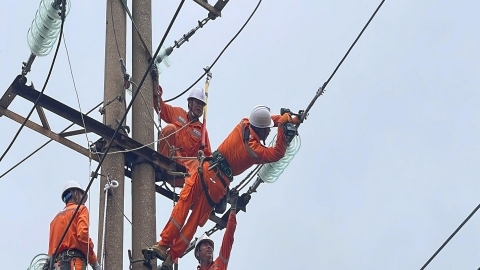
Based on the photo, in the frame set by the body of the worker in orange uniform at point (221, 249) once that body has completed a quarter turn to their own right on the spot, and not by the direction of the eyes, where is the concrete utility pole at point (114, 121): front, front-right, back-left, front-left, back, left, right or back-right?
front

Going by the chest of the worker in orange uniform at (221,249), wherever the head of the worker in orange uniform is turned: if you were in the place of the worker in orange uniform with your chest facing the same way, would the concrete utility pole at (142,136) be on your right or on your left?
on your right

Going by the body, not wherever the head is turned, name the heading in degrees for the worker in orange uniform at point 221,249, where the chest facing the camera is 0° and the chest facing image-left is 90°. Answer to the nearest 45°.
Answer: approximately 315°

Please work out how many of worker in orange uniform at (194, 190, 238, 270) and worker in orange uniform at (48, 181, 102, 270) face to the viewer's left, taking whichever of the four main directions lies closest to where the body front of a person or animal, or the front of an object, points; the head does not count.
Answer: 0

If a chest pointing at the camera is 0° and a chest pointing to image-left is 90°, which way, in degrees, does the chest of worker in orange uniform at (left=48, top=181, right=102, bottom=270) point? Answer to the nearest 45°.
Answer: approximately 225°
